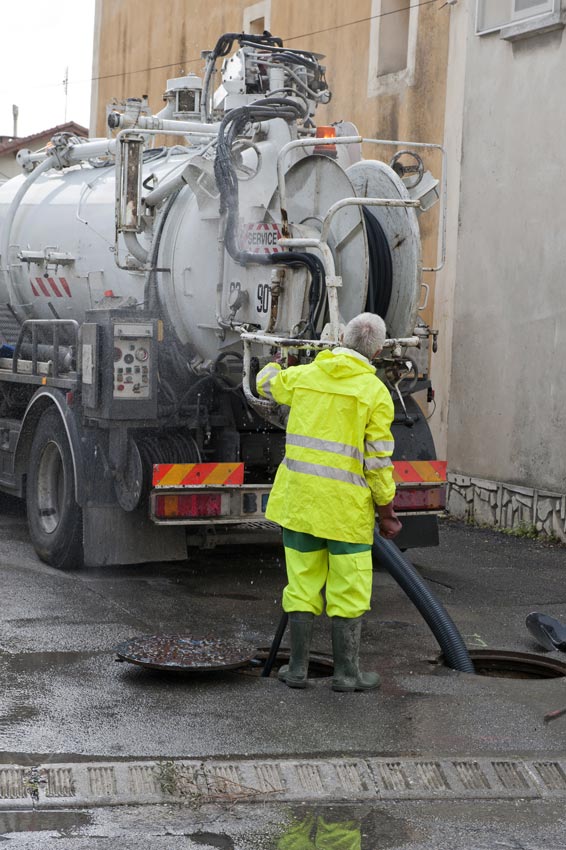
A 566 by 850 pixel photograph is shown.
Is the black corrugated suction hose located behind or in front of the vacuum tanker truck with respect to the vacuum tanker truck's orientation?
behind

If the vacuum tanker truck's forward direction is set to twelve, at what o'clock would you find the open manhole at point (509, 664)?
The open manhole is roughly at 6 o'clock from the vacuum tanker truck.

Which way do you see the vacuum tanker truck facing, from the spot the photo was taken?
facing away from the viewer and to the left of the viewer

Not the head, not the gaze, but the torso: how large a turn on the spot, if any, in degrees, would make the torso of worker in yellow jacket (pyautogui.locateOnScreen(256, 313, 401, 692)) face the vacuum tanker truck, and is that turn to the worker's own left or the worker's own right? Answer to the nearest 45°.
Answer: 0° — they already face it

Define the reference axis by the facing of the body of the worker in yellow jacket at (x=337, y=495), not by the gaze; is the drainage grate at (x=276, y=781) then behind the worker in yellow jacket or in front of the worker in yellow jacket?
behind

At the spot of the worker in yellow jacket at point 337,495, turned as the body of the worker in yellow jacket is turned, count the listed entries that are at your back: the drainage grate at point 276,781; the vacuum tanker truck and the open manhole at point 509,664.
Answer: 1

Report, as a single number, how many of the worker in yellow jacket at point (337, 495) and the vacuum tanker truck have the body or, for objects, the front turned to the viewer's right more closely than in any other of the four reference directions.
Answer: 0

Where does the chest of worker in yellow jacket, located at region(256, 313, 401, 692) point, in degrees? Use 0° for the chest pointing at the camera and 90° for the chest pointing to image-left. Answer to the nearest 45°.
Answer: approximately 180°
